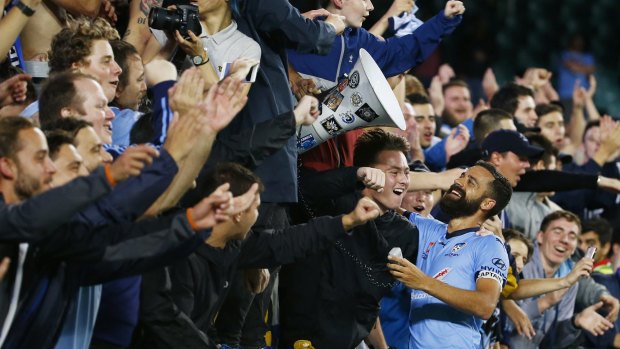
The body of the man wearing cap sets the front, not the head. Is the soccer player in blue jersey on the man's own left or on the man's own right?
on the man's own right

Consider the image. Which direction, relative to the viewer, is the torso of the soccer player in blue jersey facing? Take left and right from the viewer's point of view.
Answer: facing the viewer and to the left of the viewer

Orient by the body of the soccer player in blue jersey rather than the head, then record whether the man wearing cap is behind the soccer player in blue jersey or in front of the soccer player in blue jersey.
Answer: behind
